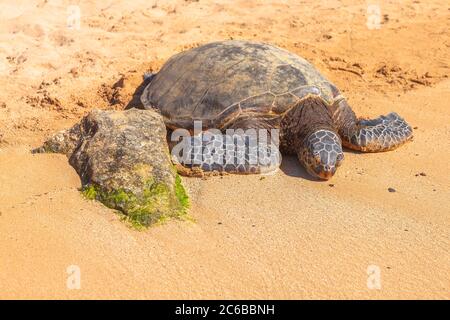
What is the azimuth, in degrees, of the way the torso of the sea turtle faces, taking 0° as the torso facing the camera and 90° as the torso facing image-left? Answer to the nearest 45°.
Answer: approximately 315°

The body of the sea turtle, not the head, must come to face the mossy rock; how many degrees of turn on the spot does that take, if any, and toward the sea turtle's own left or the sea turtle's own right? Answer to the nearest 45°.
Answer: approximately 90° to the sea turtle's own right
